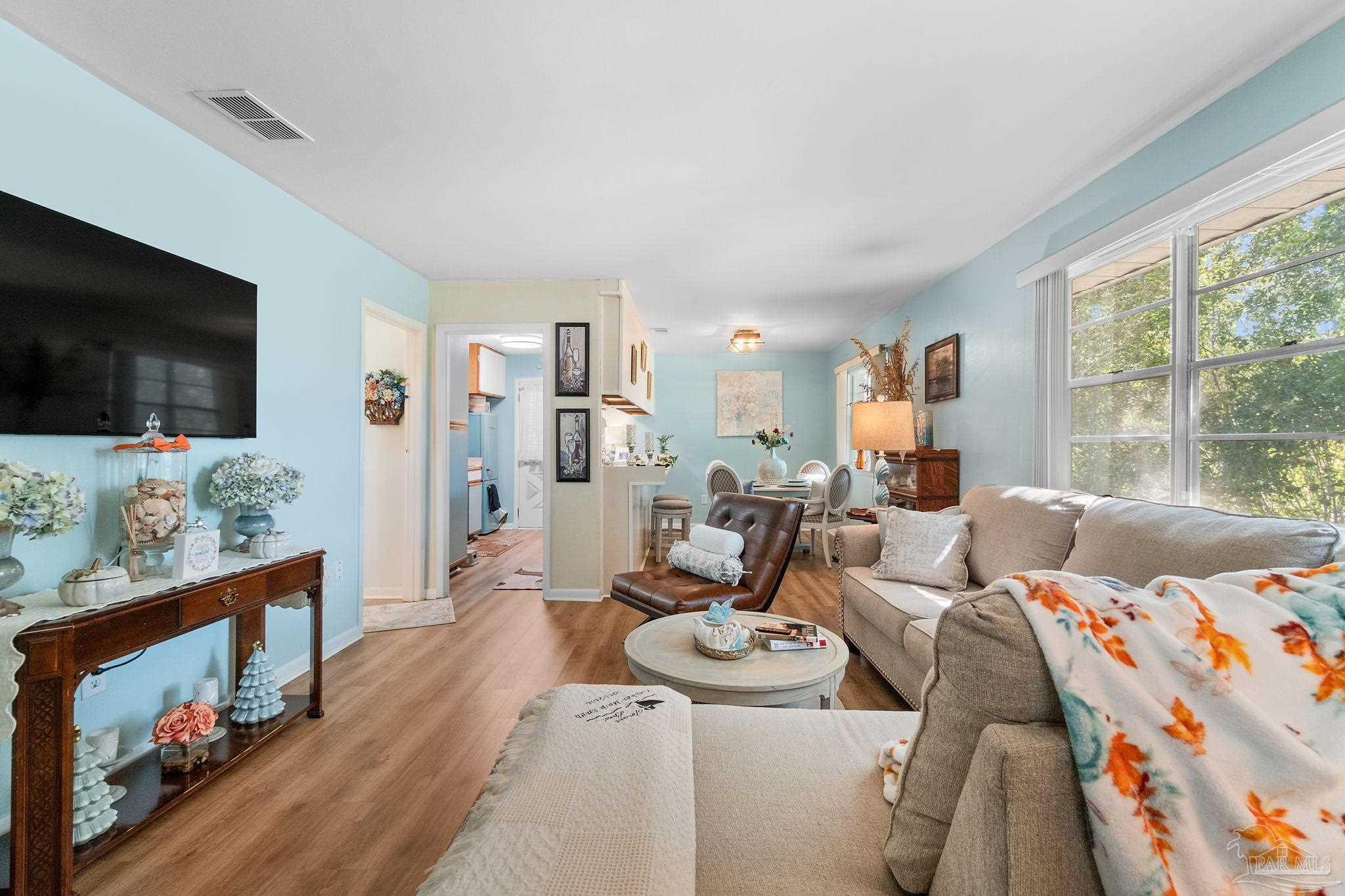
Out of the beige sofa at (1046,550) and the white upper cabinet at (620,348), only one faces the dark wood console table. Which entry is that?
the beige sofa

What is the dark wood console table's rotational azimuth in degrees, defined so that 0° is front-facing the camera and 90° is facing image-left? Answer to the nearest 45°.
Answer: approximately 315°

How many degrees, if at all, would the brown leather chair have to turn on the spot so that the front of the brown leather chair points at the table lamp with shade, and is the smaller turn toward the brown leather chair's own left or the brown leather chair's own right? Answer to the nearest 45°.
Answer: approximately 180°

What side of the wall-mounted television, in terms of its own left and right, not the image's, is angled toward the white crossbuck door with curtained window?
left

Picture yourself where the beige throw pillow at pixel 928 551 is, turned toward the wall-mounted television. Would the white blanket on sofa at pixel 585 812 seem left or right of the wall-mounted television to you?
left

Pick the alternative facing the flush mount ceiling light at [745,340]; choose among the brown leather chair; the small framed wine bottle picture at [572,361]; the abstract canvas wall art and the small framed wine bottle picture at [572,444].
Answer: the abstract canvas wall art

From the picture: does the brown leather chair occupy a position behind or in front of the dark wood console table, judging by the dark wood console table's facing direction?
in front

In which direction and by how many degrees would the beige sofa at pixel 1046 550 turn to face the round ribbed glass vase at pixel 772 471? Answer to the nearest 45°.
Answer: approximately 90° to its right

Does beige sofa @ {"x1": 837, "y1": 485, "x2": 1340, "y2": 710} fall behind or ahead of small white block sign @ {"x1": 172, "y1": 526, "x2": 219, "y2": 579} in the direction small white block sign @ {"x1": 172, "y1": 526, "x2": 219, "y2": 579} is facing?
ahead

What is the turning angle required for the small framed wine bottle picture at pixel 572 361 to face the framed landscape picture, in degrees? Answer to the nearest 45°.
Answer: approximately 90° to its left

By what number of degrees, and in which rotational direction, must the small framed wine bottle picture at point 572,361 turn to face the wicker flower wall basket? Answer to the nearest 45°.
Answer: approximately 90° to its right
